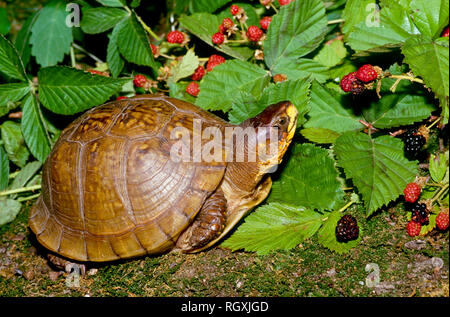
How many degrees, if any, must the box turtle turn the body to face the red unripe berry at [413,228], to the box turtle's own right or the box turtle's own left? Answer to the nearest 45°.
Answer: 0° — it already faces it

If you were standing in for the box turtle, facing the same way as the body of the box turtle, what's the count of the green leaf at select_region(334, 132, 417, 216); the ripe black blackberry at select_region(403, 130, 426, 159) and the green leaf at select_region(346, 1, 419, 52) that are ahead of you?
3

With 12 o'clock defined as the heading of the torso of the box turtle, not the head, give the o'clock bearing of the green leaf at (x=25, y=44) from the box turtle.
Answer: The green leaf is roughly at 8 o'clock from the box turtle.

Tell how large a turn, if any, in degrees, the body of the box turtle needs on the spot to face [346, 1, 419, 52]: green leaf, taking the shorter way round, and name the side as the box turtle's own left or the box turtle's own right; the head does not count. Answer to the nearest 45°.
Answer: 0° — it already faces it

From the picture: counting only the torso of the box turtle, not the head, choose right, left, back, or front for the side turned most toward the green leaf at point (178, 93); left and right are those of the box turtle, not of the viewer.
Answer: left

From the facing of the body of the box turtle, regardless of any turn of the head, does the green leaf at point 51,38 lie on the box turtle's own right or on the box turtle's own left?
on the box turtle's own left

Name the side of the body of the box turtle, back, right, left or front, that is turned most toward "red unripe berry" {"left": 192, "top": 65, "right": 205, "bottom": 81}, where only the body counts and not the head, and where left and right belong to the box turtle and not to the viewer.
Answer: left

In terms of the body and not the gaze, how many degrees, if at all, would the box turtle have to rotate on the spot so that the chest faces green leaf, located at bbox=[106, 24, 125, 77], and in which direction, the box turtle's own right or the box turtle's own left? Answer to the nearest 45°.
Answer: approximately 90° to the box turtle's own left

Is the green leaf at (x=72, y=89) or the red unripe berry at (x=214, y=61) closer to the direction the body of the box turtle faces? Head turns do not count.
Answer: the red unripe berry

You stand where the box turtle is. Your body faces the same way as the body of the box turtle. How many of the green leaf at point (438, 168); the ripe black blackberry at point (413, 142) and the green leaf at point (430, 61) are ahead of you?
3

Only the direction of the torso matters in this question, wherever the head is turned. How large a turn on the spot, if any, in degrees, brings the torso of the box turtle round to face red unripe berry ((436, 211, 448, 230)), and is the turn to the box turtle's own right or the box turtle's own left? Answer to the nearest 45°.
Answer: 0° — it already faces it

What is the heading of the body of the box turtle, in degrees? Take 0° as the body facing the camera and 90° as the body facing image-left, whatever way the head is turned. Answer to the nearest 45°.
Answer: approximately 270°

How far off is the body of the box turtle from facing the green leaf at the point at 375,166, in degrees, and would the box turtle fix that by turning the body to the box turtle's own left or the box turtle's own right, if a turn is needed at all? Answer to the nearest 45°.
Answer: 0° — it already faces it

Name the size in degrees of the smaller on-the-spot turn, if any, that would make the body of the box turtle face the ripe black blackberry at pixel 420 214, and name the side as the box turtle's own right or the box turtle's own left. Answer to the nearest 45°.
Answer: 0° — it already faces it
